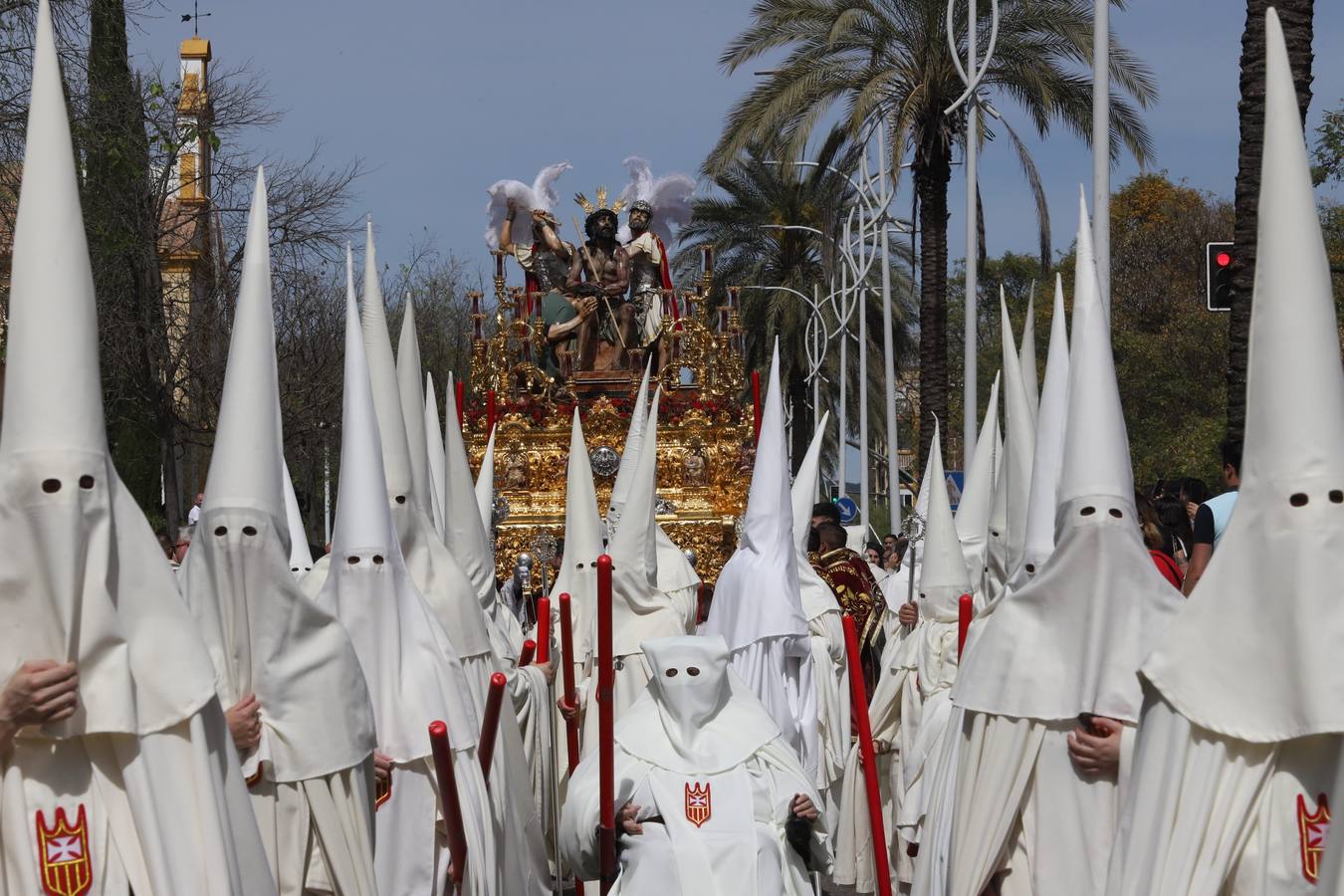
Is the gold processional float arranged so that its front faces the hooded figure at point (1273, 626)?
yes

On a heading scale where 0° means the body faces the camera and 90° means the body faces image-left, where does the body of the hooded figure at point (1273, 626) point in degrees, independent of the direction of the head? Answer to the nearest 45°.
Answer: approximately 315°

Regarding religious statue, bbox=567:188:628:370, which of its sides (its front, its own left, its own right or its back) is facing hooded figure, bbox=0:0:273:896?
front

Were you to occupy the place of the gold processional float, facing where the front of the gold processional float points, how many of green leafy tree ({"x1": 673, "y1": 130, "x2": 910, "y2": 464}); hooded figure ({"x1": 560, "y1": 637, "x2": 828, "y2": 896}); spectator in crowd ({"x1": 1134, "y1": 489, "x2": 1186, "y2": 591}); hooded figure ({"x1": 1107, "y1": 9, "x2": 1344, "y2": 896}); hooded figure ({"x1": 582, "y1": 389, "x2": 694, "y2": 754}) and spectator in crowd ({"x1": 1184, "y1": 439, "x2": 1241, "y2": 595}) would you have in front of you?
5

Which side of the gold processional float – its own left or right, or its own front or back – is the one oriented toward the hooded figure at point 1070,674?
front

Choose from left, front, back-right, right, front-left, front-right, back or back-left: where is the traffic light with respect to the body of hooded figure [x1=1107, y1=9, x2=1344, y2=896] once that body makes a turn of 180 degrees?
front-right

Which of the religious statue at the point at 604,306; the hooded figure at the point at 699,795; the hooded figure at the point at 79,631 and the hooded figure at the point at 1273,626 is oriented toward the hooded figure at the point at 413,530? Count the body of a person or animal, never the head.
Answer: the religious statue
